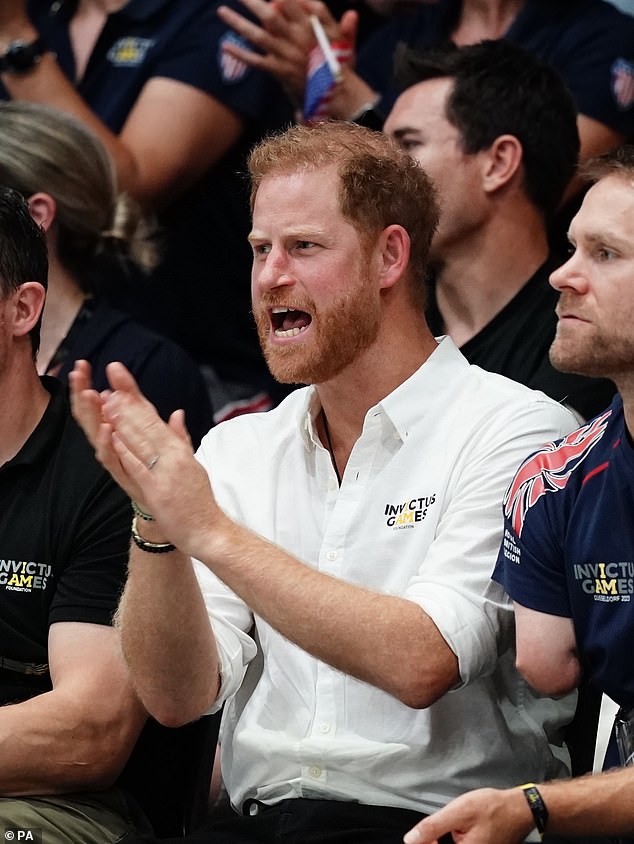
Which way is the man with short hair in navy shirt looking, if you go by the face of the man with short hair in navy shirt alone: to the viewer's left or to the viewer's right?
to the viewer's left

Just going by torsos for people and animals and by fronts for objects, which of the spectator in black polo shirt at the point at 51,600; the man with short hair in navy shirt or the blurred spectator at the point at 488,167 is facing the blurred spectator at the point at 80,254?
the blurred spectator at the point at 488,167

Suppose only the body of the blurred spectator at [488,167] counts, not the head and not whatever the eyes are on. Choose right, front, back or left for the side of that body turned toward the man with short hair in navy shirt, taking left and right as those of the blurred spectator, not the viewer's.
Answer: left

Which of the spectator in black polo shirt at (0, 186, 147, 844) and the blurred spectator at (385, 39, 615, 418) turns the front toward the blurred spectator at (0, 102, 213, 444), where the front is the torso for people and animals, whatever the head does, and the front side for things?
the blurred spectator at (385, 39, 615, 418)

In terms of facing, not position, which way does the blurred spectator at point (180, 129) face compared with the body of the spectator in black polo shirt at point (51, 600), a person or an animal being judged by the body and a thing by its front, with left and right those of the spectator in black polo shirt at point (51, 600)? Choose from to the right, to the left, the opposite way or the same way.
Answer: the same way

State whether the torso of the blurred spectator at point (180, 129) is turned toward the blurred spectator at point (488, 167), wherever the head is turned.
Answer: no

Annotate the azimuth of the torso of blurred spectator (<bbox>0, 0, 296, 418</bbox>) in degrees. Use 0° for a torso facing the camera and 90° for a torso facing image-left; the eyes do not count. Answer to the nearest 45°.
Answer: approximately 45°

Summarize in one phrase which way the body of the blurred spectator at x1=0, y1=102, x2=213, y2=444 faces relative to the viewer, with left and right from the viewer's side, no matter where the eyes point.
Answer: facing to the left of the viewer

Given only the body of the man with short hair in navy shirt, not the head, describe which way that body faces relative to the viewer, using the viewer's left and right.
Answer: facing the viewer and to the left of the viewer

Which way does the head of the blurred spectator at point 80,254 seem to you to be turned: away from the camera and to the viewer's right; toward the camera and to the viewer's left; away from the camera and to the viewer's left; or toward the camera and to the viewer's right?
away from the camera and to the viewer's left

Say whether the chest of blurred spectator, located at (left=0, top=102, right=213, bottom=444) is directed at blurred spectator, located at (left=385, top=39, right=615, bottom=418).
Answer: no

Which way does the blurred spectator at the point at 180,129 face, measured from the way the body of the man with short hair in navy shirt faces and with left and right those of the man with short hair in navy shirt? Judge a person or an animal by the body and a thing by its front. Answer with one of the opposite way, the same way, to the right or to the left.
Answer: the same way

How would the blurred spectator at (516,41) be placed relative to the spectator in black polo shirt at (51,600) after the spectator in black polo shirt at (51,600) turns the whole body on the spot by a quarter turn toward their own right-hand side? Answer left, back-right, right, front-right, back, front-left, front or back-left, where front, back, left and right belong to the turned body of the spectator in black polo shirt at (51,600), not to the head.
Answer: right

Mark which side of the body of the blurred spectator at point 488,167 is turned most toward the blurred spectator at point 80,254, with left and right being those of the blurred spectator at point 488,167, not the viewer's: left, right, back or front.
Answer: front

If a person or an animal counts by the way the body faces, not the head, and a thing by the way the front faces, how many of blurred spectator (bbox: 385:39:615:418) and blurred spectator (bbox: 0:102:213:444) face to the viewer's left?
2
